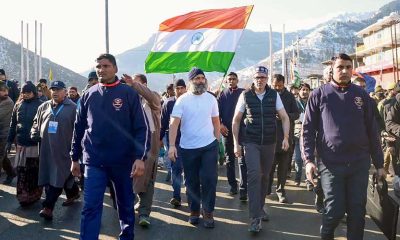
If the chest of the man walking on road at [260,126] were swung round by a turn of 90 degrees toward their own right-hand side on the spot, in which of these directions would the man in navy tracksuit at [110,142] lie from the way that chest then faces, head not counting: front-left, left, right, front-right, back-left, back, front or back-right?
front-left

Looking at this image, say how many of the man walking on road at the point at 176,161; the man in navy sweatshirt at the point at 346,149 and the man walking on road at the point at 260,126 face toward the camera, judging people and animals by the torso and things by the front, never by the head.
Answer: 3

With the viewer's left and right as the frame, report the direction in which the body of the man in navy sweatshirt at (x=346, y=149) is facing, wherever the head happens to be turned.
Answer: facing the viewer

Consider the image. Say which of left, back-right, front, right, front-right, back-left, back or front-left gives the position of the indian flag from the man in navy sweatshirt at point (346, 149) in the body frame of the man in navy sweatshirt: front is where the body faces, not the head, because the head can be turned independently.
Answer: back-right

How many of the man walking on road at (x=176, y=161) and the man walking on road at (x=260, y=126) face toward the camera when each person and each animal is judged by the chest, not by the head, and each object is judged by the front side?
2

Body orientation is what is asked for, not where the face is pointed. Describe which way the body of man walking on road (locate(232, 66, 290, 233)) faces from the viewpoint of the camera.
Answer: toward the camera
